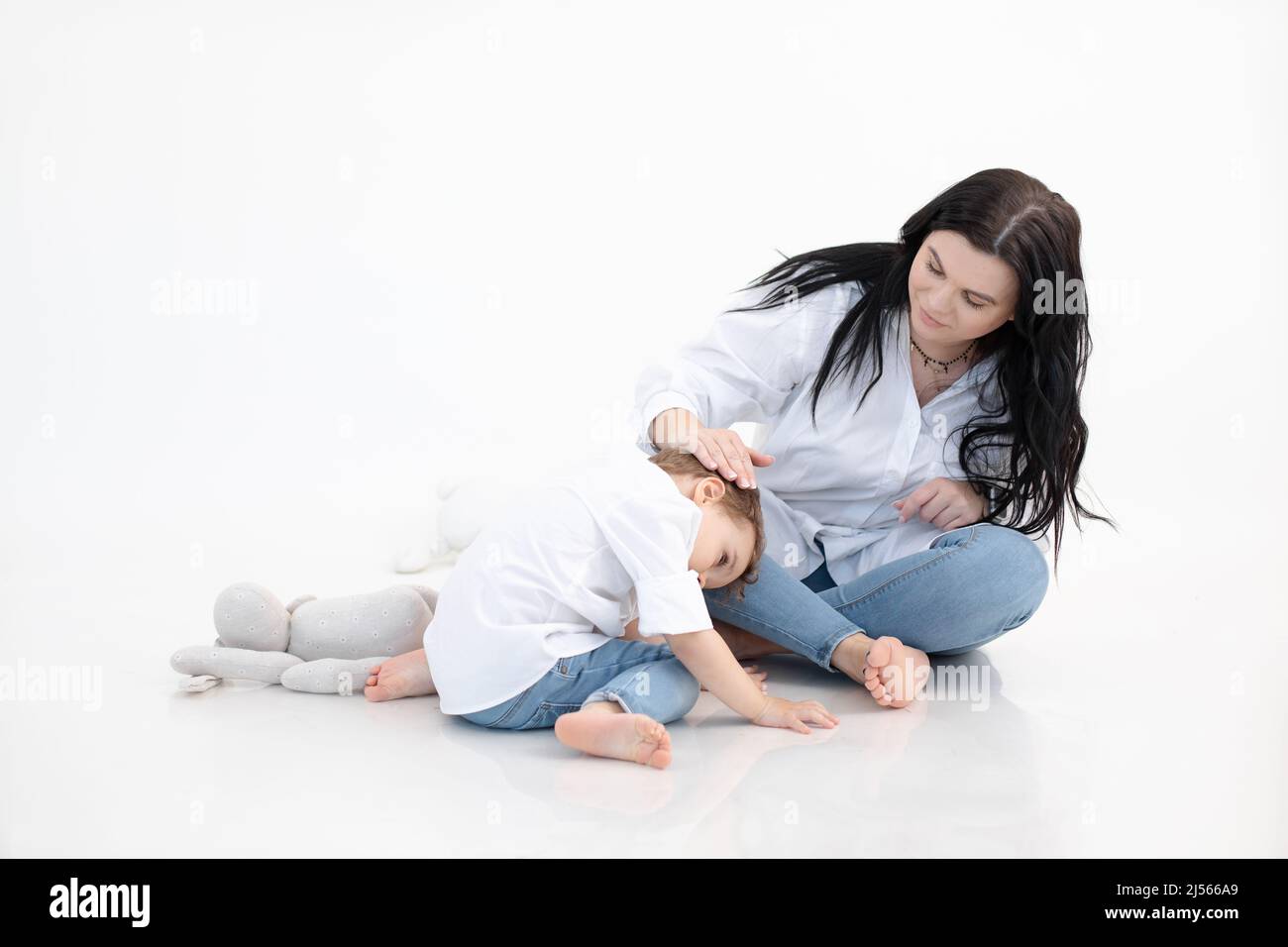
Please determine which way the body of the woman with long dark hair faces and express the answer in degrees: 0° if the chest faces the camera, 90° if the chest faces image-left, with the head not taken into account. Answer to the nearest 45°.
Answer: approximately 0°

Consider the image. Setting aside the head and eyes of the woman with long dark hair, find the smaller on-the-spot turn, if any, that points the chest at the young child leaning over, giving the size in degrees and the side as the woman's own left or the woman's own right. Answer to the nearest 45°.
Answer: approximately 45° to the woman's own right

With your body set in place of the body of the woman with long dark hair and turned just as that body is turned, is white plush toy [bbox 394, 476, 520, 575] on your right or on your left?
on your right

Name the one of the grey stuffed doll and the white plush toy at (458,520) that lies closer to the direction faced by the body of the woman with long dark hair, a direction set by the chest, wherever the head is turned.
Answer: the grey stuffed doll

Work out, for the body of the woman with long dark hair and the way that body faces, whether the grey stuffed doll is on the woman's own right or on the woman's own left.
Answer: on the woman's own right

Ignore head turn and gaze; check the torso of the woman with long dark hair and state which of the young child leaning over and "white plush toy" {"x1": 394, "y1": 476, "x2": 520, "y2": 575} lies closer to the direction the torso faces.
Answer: the young child leaning over
